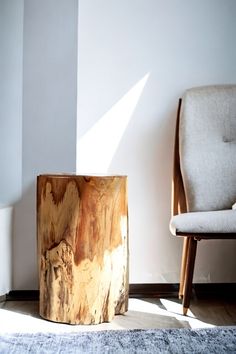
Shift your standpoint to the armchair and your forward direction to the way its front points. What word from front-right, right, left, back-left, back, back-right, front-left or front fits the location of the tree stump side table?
front-right

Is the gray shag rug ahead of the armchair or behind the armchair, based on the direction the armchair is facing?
ahead
